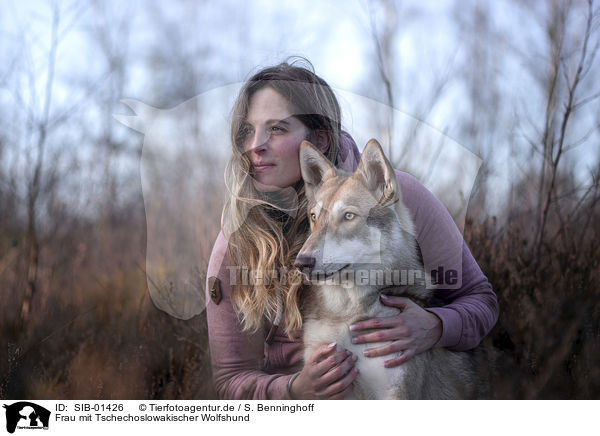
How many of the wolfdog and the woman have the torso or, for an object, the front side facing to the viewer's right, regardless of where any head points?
0

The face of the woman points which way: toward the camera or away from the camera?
toward the camera

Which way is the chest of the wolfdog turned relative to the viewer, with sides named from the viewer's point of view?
facing the viewer and to the left of the viewer
